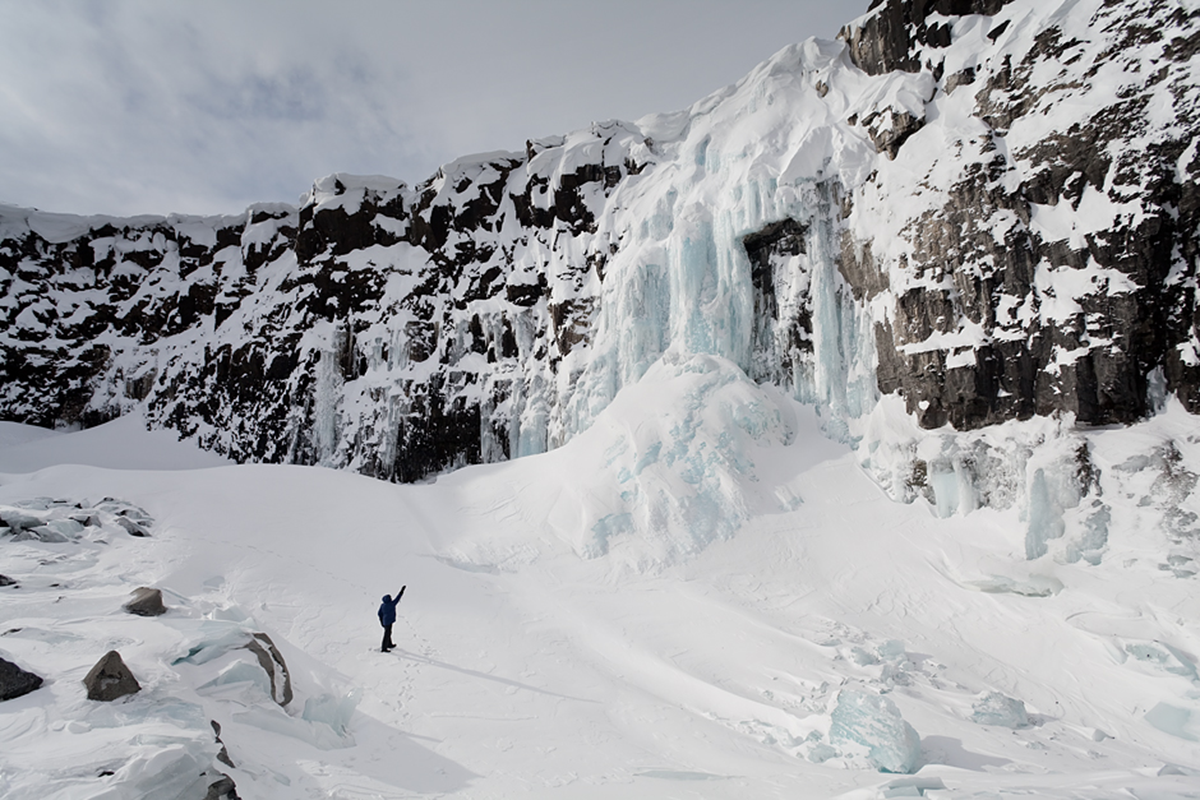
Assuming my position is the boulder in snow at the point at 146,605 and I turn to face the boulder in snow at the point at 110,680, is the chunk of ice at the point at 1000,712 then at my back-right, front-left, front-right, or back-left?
front-left

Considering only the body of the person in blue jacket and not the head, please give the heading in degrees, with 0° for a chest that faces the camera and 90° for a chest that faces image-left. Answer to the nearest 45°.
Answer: approximately 225°

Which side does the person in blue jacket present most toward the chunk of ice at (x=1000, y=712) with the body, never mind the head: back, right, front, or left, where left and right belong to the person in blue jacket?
right

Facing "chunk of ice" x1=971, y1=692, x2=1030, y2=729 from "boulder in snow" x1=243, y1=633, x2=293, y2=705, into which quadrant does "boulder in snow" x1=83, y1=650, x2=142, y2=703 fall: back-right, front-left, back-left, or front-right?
back-right

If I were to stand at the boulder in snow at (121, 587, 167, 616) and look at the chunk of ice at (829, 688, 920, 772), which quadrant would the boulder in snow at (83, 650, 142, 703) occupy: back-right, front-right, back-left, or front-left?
front-right

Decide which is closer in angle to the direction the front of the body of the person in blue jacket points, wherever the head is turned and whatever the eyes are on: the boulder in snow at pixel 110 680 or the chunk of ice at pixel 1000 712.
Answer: the chunk of ice

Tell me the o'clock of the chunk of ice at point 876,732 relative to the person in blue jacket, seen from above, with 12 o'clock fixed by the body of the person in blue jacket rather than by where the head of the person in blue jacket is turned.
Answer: The chunk of ice is roughly at 3 o'clock from the person in blue jacket.

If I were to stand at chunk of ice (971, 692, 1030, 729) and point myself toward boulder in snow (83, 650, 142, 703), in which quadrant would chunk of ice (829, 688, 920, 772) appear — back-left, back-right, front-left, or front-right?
front-left

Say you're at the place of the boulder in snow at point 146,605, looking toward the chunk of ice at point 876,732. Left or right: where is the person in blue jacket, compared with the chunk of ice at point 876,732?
left

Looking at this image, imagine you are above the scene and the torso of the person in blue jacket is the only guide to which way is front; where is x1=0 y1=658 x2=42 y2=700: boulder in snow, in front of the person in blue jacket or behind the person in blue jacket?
behind

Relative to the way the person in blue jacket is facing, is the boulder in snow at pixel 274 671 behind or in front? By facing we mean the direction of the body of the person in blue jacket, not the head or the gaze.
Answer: behind
